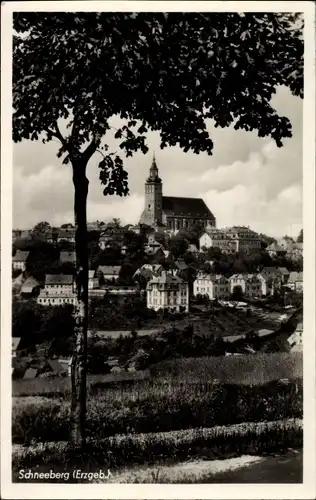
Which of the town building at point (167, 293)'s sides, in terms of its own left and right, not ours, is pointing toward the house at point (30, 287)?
right

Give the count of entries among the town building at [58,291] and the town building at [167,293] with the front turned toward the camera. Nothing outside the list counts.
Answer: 2

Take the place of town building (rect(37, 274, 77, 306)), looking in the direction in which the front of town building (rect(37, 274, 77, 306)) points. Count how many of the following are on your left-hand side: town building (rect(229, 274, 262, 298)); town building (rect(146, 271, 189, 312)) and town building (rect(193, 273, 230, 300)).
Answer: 3

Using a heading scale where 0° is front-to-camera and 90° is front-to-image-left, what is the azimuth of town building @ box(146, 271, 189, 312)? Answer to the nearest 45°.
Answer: approximately 0°
